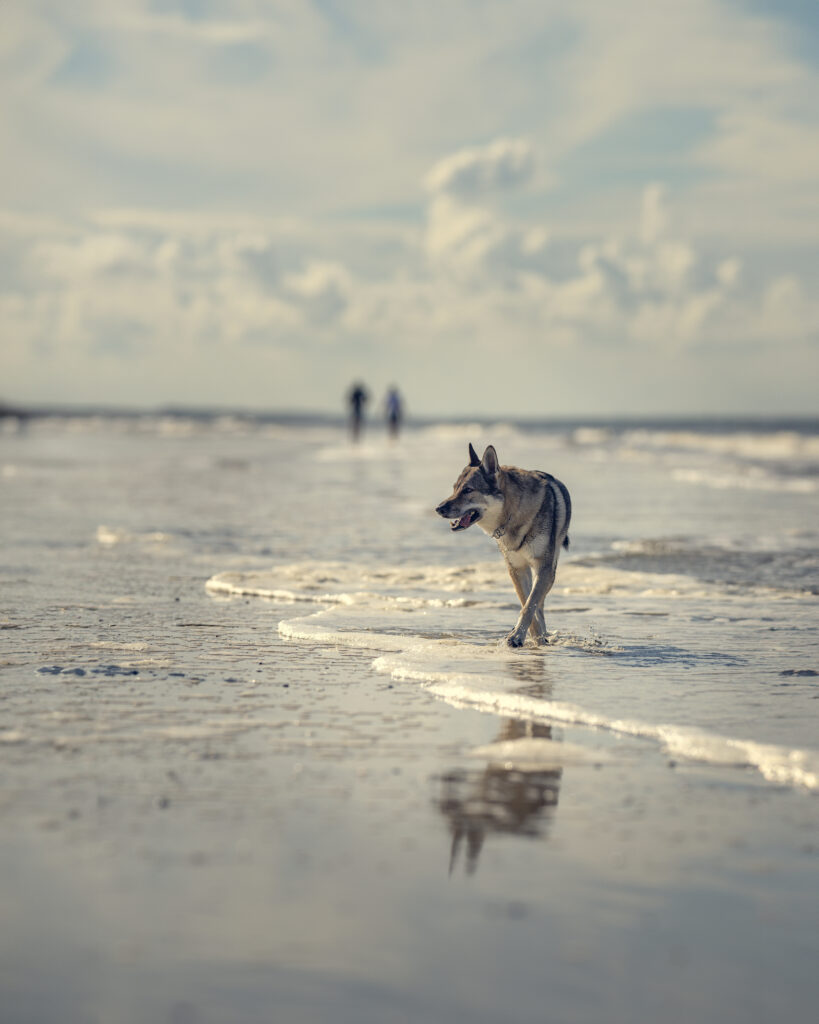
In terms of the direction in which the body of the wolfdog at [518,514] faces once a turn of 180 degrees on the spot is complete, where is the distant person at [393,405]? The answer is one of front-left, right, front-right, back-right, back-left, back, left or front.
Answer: front-left

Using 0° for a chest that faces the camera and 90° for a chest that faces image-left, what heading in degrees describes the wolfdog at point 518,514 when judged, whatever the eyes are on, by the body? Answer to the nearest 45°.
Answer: approximately 45°
